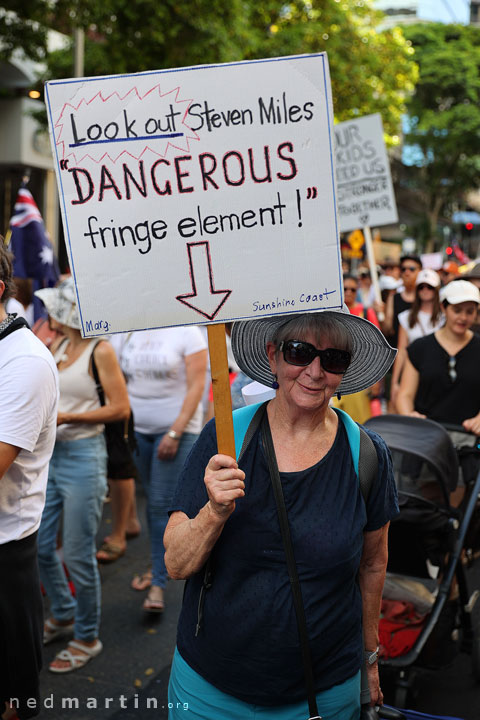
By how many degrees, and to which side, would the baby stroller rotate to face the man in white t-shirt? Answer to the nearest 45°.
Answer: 0° — it already faces them

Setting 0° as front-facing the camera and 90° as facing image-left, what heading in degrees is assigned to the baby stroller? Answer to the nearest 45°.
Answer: approximately 45°
